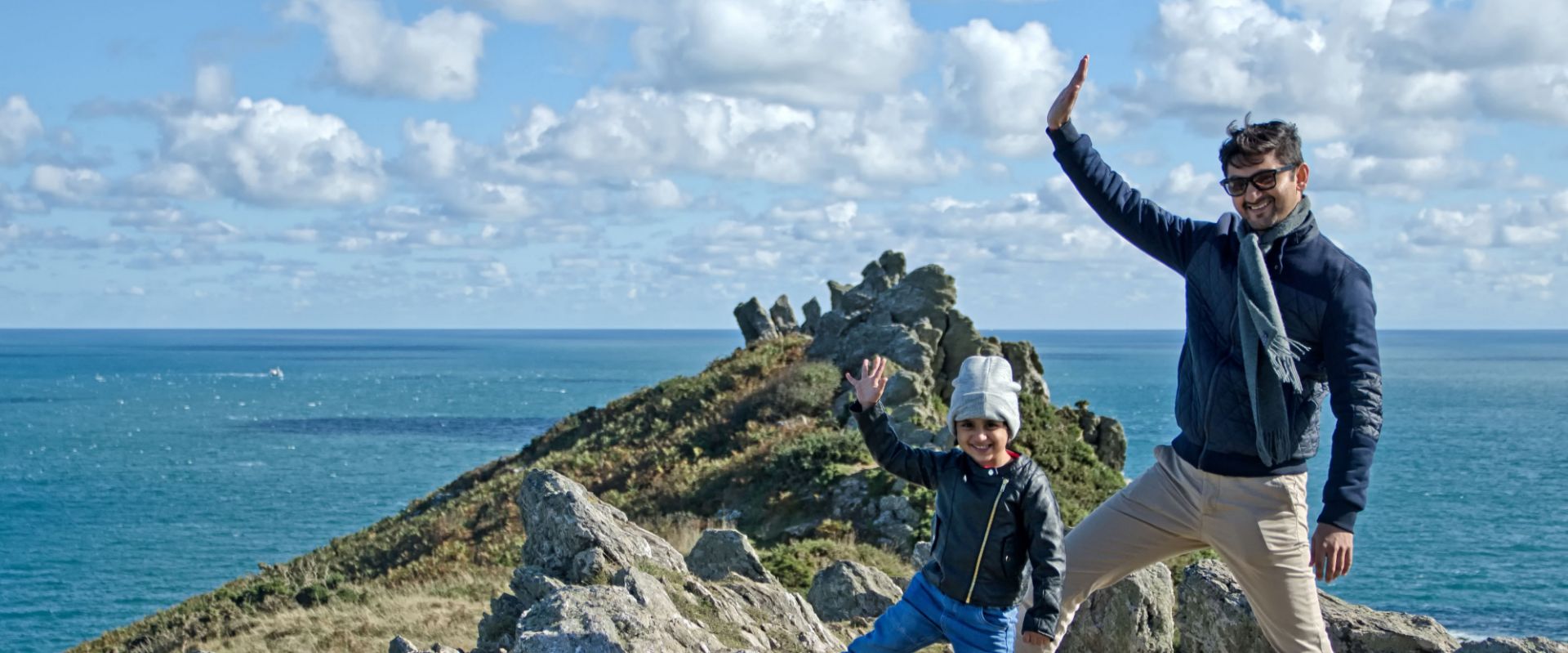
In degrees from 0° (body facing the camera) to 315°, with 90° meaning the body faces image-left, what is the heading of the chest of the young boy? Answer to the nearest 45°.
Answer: approximately 0°

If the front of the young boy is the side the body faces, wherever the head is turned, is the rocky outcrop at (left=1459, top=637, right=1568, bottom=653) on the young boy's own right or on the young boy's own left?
on the young boy's own left

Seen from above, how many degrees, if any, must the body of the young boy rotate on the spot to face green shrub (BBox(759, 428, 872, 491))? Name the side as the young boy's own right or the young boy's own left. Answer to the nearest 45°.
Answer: approximately 180°

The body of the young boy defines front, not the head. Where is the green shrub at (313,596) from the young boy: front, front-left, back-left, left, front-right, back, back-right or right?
back-right

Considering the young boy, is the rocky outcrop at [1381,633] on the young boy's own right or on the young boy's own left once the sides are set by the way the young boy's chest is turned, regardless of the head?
on the young boy's own left

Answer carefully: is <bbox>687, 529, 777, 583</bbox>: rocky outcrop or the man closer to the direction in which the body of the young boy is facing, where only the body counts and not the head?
the man
